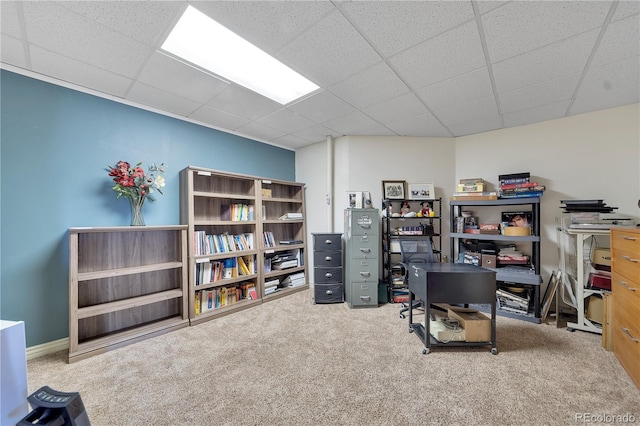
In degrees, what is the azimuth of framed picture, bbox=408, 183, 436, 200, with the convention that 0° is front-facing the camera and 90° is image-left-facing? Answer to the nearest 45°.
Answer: approximately 0°

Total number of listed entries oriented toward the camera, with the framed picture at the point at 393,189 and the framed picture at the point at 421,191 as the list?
2

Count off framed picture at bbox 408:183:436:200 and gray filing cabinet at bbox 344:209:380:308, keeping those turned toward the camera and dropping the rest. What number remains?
2

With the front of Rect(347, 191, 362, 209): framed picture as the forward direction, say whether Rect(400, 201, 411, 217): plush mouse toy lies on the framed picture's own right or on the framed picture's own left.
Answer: on the framed picture's own left

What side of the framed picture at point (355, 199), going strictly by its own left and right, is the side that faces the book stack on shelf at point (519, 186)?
left

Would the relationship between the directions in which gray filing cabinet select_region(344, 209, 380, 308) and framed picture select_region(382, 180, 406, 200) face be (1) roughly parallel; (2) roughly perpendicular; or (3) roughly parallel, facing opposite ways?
roughly parallel

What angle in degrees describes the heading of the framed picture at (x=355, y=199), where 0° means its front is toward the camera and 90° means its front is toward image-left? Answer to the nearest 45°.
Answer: approximately 0°

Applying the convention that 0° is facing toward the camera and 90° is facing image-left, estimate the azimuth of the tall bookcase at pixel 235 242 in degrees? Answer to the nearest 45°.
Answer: approximately 315°

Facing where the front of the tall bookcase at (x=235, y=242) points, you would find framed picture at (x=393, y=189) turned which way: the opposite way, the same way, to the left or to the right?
to the right

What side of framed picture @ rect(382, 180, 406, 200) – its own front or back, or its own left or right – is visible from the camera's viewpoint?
front

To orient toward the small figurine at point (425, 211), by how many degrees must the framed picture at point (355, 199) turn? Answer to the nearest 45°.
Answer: approximately 90° to its left

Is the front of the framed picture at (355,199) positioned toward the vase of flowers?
no

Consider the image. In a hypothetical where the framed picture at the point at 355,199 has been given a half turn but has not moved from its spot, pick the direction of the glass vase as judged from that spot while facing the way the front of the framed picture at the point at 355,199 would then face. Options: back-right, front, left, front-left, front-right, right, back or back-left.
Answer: back-left
